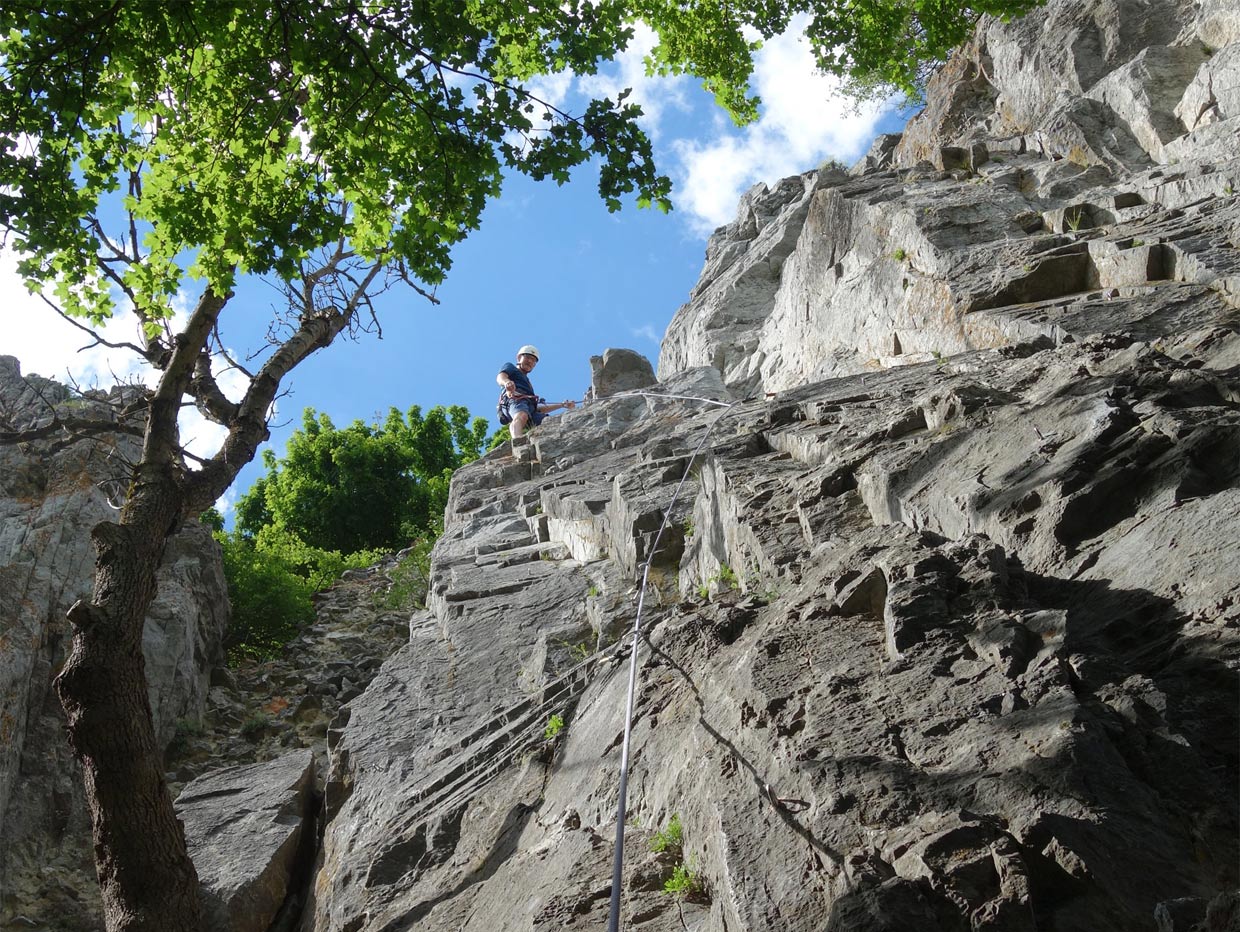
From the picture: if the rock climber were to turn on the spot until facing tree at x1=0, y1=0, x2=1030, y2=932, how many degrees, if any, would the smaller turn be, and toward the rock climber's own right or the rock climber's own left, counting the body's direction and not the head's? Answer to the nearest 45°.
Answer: approximately 45° to the rock climber's own right

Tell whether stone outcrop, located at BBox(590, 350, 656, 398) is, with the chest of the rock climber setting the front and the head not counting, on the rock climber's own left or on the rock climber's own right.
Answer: on the rock climber's own left
